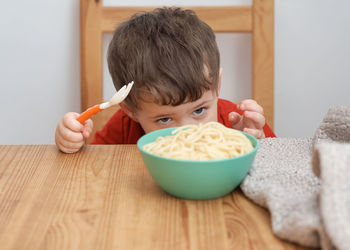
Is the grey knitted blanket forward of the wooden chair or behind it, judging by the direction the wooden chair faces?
forward

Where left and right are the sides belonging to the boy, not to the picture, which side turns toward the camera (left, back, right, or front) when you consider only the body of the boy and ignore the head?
front

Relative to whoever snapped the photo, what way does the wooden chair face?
facing the viewer

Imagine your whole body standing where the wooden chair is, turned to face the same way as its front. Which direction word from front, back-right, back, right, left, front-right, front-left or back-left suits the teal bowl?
front

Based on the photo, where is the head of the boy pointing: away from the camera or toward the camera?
toward the camera

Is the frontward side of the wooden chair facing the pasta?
yes
